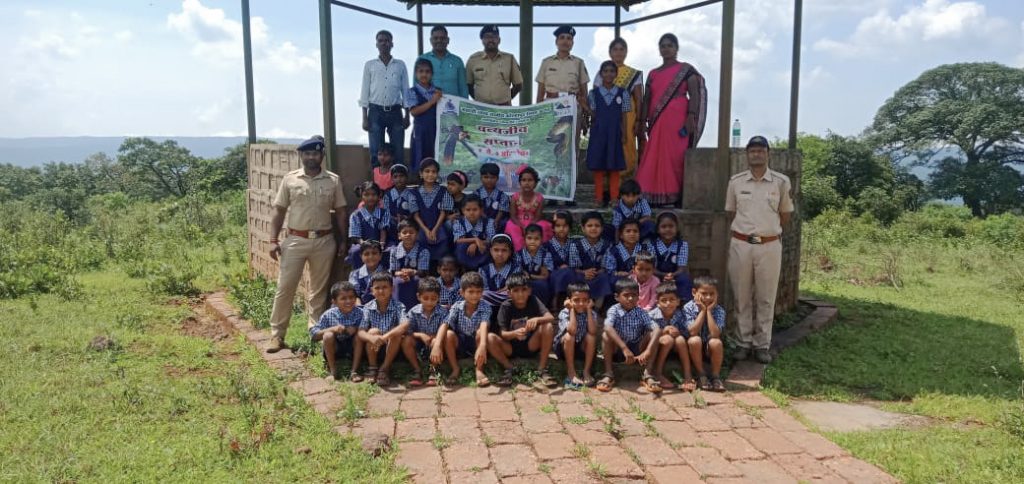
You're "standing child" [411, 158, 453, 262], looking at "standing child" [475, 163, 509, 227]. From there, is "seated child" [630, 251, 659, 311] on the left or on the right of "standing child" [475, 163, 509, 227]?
right

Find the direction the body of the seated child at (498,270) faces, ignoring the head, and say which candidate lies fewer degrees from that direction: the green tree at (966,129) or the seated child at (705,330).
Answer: the seated child

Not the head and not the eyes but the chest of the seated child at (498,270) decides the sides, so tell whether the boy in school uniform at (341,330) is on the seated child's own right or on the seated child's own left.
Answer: on the seated child's own right

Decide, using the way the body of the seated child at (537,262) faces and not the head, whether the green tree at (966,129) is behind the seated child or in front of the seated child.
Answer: behind

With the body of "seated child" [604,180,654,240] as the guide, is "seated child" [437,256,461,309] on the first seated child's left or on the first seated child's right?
on the first seated child's right
